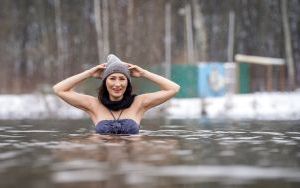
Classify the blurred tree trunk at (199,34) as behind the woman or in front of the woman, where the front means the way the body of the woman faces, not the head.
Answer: behind

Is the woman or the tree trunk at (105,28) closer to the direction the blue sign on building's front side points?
the woman

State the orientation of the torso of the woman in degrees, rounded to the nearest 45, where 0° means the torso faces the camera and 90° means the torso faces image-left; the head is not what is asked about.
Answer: approximately 0°

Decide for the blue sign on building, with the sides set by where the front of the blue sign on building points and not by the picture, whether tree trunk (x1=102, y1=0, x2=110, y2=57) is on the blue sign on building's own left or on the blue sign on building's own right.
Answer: on the blue sign on building's own right

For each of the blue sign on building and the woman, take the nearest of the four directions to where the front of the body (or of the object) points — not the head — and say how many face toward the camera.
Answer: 2

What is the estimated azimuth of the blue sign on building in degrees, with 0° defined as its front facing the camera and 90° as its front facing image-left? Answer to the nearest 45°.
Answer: approximately 0°

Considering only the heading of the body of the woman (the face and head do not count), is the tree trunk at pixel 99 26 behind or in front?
behind

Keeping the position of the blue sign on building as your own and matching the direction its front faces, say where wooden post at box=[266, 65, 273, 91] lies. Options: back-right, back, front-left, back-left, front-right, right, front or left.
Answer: back-left

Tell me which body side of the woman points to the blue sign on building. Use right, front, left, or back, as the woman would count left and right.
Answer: back
